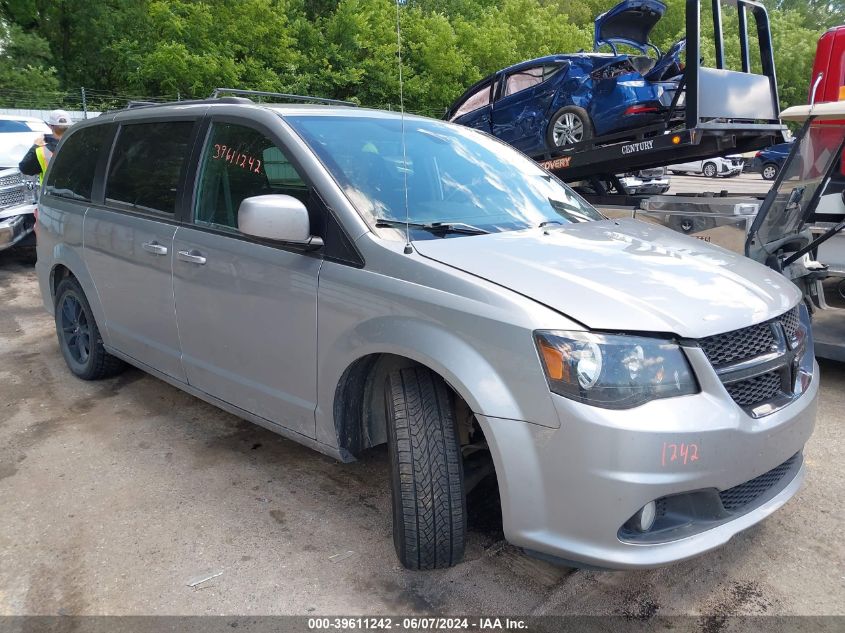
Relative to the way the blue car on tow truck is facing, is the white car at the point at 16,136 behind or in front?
in front

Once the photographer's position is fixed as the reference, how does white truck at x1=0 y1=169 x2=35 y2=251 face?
facing the viewer and to the right of the viewer

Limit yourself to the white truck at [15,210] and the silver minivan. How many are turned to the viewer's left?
0

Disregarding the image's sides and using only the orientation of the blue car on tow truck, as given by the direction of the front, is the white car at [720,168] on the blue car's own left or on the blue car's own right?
on the blue car's own right

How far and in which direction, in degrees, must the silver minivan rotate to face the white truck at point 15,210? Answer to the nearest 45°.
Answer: approximately 180°

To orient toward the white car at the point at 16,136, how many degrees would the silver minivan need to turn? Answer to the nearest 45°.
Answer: approximately 180°

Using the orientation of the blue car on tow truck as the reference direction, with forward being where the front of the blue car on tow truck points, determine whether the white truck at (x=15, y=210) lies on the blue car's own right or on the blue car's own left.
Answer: on the blue car's own left

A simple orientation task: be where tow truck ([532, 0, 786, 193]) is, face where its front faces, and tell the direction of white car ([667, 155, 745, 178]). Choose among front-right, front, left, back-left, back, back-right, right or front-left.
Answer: back-left

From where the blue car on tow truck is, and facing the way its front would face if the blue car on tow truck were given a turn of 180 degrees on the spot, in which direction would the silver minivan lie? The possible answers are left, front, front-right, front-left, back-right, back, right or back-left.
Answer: front-right

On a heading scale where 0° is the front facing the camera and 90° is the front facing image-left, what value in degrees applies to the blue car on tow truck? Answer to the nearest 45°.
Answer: approximately 135°
